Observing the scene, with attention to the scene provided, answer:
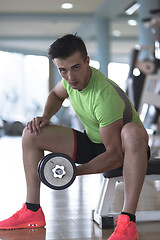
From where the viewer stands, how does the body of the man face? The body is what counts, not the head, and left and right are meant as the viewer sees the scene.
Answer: facing the viewer and to the left of the viewer
